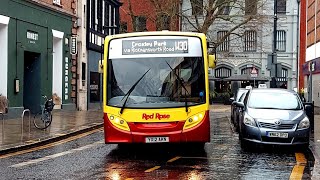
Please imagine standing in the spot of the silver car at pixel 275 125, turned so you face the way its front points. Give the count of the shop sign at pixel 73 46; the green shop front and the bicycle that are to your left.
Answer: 0

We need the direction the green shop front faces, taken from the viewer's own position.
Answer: facing the viewer and to the right of the viewer

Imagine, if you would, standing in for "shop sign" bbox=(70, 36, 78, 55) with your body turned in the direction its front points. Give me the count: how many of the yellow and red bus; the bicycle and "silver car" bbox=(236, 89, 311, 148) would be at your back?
0

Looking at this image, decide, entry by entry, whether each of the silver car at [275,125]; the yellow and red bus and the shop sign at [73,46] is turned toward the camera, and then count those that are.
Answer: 3

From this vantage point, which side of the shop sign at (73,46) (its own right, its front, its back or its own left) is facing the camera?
front

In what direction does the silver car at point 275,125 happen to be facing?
toward the camera

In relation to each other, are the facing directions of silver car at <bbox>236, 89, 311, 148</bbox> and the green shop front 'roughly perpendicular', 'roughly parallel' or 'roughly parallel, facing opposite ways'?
roughly perpendicular

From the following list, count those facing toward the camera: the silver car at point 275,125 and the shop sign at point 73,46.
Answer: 2

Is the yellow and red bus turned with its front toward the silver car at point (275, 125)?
no

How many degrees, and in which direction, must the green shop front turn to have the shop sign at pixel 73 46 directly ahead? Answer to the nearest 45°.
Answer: approximately 90° to its left

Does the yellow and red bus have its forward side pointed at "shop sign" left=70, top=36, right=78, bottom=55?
no
